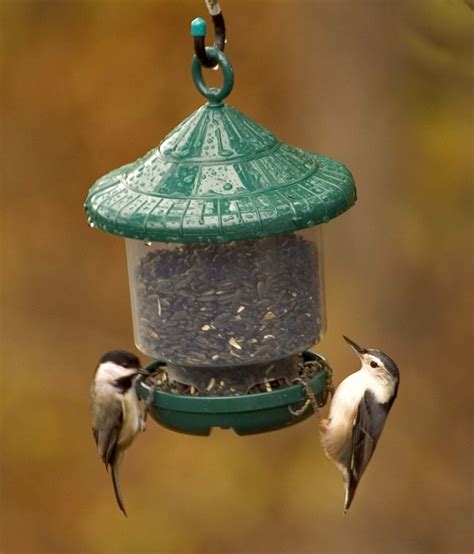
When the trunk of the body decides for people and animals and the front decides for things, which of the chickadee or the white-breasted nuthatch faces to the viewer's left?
the white-breasted nuthatch

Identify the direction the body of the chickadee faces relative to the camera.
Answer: to the viewer's right

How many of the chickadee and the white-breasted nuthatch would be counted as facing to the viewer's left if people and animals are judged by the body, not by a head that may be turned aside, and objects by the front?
1

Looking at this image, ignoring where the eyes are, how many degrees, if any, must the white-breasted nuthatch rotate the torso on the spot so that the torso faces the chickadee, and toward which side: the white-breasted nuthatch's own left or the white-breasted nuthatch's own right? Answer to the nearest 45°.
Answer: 0° — it already faces it

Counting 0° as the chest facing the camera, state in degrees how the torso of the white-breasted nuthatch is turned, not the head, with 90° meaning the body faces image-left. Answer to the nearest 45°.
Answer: approximately 90°

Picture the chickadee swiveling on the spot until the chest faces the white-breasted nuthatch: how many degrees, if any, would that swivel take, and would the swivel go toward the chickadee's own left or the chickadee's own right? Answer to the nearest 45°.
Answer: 0° — it already faces it

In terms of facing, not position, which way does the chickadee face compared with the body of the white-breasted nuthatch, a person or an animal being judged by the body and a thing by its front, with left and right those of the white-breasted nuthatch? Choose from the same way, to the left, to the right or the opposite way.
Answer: the opposite way
